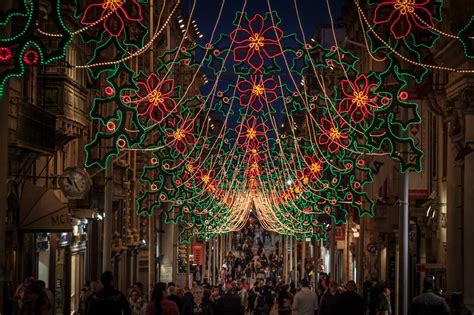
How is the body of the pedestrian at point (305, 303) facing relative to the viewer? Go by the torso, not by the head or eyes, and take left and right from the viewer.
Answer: facing away from the viewer

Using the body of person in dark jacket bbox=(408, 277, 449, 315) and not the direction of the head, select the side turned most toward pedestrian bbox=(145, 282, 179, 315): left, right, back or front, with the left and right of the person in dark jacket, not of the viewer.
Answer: left

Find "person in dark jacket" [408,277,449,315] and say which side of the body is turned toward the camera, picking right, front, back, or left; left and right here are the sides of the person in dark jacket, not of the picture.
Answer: back

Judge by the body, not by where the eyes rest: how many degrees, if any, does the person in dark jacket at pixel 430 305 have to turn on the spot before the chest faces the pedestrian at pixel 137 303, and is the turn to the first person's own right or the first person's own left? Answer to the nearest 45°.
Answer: approximately 45° to the first person's own left

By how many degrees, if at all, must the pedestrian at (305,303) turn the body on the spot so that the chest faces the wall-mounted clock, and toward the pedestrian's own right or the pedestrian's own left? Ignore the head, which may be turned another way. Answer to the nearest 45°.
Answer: approximately 45° to the pedestrian's own left

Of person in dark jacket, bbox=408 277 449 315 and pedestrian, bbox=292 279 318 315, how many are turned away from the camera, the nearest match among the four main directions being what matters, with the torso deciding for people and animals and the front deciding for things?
2

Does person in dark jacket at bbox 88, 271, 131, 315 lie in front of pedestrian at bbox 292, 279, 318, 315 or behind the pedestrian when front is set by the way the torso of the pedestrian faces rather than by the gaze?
behind

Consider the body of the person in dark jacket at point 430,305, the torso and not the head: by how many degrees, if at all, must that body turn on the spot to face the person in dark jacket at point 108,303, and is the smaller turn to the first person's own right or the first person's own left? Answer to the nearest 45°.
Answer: approximately 90° to the first person's own left

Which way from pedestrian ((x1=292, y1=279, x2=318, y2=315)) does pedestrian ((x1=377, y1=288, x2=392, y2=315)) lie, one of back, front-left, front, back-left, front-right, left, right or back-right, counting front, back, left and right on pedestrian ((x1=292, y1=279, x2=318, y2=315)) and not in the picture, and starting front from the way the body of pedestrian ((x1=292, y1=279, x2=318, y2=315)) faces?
front-right
